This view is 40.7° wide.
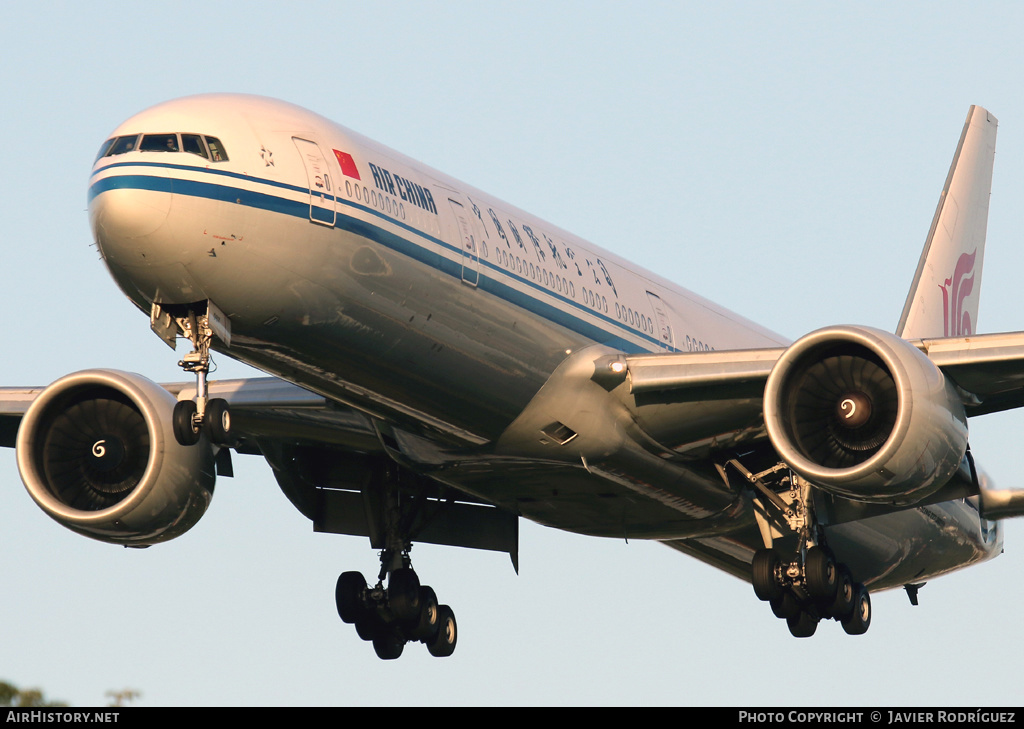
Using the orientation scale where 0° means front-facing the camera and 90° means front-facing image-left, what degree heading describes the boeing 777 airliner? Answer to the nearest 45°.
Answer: approximately 45°
